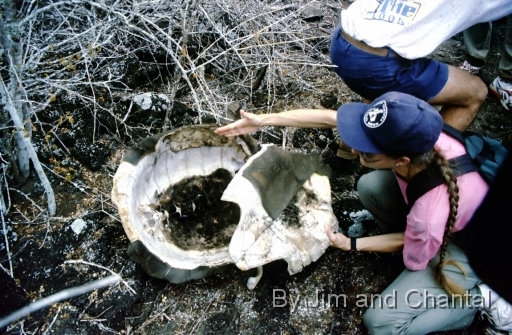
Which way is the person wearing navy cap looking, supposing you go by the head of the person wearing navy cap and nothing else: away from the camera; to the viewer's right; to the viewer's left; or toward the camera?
to the viewer's left

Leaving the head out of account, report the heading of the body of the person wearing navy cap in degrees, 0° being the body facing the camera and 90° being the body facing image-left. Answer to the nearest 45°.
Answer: approximately 90°

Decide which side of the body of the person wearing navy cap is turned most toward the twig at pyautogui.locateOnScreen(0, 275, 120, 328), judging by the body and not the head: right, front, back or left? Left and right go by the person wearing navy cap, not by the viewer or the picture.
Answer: front
